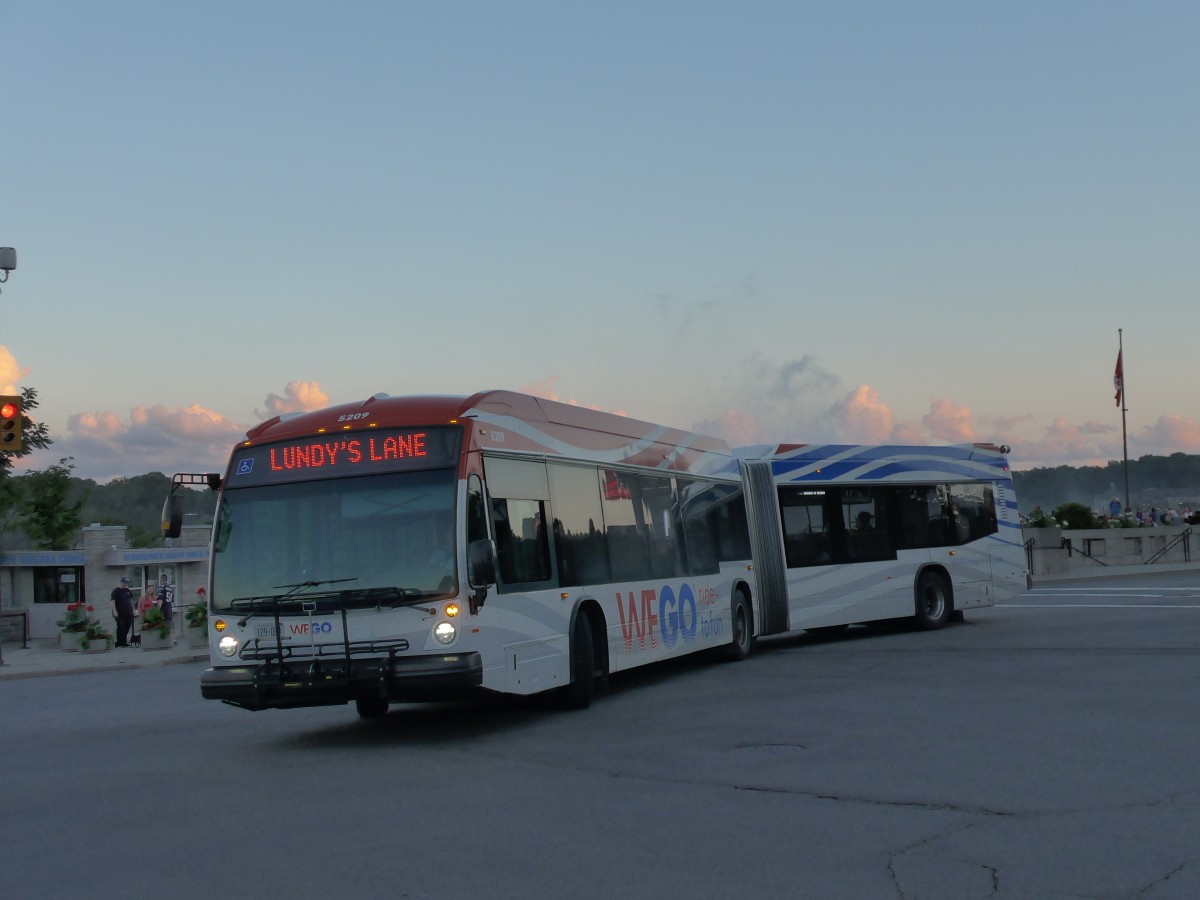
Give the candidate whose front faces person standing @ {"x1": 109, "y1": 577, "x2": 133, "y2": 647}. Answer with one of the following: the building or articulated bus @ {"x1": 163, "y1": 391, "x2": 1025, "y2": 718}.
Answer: the building

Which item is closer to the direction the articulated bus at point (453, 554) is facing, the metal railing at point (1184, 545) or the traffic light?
the traffic light

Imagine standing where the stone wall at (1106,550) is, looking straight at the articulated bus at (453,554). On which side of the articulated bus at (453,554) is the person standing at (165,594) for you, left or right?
right

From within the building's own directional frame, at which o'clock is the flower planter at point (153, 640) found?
The flower planter is roughly at 12 o'clock from the building.

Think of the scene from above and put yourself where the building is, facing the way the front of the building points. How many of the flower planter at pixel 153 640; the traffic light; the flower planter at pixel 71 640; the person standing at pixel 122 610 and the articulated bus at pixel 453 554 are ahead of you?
5

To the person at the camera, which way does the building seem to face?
facing the viewer

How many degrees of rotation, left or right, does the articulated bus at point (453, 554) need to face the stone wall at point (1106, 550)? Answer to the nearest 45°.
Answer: approximately 180°

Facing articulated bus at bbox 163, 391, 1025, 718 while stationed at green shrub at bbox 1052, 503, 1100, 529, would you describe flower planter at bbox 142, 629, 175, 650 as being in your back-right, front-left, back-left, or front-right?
front-right

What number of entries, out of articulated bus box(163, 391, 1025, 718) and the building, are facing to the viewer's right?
0

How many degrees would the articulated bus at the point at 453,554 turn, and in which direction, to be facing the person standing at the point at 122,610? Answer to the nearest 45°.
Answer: approximately 90° to its right

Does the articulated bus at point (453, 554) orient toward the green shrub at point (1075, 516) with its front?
no

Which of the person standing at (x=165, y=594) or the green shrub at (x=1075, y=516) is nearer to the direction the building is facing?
the person standing

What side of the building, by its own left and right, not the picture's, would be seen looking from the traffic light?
front

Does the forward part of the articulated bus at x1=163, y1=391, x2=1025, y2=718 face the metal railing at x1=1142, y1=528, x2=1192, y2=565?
no
